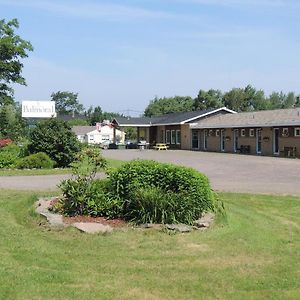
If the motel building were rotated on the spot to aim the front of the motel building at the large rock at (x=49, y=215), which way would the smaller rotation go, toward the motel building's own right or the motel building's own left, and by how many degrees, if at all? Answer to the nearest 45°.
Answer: approximately 45° to the motel building's own left

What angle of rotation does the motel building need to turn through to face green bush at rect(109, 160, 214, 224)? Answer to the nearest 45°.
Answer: approximately 45° to its left

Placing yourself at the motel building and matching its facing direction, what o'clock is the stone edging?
The stone edging is roughly at 11 o'clock from the motel building.

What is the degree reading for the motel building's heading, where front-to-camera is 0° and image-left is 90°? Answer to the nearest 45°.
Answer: approximately 45°

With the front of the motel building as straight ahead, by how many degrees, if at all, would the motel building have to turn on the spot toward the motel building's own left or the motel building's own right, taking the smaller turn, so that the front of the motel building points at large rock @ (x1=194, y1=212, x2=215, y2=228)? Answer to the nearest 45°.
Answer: approximately 45° to the motel building's own left

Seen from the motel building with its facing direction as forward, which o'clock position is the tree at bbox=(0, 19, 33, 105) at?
The tree is roughly at 1 o'clock from the motel building.

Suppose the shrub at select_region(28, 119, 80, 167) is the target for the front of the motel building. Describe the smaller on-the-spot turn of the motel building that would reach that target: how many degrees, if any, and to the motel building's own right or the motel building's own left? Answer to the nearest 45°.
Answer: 0° — it already faces it

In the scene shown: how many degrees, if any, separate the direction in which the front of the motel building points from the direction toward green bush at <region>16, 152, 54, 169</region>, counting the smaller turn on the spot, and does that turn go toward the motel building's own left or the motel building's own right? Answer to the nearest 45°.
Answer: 0° — it already faces it
